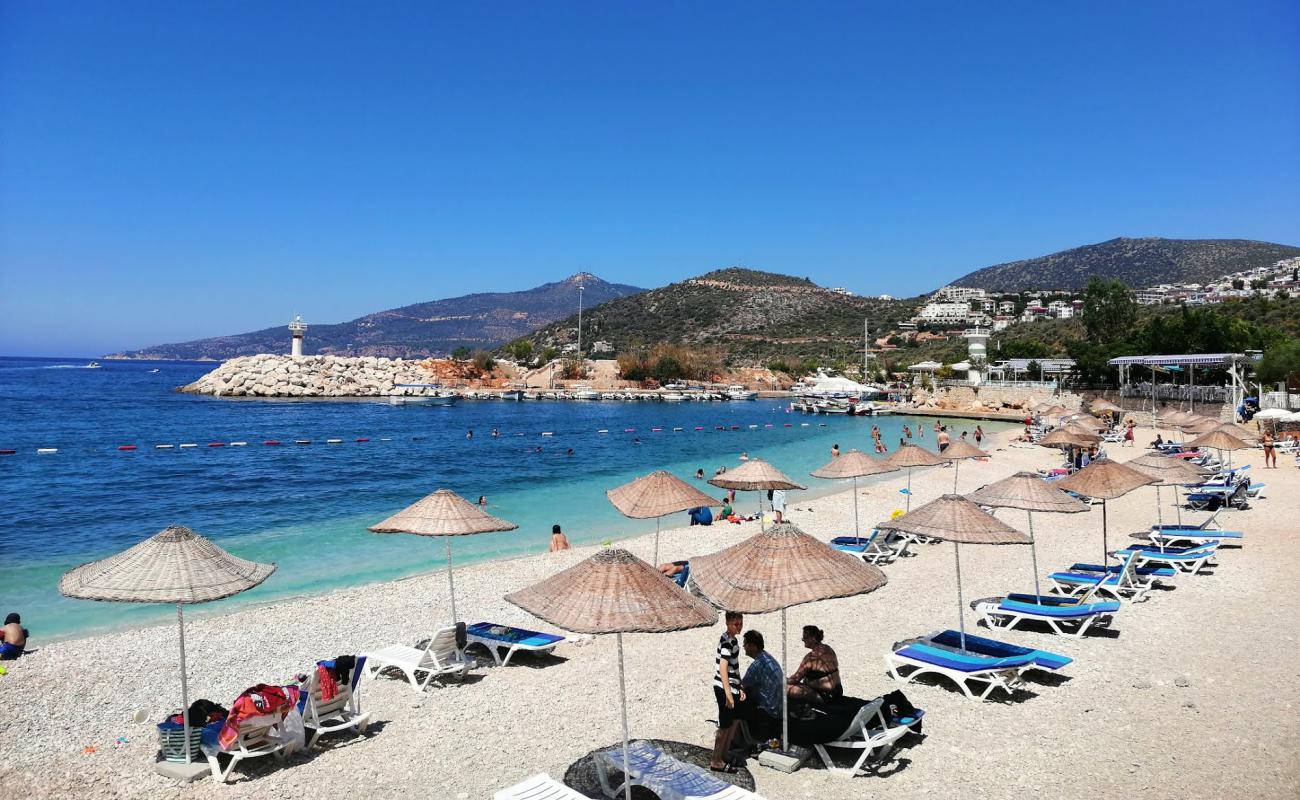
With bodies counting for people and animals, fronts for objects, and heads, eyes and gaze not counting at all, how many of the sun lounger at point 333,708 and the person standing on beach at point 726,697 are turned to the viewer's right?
1

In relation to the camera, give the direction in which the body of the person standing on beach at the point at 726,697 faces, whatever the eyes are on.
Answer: to the viewer's right

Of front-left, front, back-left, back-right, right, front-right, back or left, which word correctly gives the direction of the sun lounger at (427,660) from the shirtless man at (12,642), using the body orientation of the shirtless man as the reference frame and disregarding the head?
back-right

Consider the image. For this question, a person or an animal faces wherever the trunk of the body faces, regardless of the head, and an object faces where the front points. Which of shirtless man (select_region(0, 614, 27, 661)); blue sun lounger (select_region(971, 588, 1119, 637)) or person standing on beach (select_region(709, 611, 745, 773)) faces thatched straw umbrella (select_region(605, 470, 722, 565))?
the blue sun lounger

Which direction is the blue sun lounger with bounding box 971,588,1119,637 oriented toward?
to the viewer's left

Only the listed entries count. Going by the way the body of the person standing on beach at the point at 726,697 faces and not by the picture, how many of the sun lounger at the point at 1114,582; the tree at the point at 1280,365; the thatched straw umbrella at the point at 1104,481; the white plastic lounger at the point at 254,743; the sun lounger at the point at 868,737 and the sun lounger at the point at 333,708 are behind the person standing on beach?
2

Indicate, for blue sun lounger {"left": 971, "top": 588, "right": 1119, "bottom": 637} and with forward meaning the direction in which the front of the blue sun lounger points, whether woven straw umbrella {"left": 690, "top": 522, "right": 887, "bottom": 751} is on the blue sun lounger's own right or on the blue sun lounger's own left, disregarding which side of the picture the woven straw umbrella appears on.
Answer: on the blue sun lounger's own left

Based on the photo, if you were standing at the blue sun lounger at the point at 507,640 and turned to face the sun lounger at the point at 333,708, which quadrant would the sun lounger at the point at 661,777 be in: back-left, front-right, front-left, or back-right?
front-left

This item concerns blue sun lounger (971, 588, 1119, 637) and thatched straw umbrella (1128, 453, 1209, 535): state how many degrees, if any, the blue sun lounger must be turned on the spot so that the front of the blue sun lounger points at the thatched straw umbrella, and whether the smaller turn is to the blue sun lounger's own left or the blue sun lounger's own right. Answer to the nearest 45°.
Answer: approximately 90° to the blue sun lounger's own right

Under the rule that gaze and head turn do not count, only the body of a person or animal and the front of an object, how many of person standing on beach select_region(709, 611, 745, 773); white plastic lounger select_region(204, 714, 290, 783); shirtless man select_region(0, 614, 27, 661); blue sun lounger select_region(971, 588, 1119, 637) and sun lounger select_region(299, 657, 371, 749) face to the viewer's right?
1
